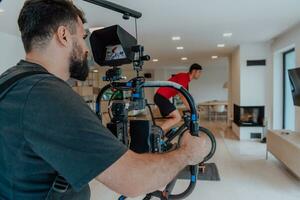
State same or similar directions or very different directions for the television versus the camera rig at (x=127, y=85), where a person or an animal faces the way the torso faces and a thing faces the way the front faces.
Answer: very different directions

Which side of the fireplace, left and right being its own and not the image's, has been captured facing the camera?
front

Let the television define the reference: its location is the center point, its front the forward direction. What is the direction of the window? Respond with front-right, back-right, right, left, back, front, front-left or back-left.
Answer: back-right

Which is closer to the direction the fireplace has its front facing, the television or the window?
the television

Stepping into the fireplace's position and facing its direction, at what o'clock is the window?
The window is roughly at 10 o'clock from the fireplace.

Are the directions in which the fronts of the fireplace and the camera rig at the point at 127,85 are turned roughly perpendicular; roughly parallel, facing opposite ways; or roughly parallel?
roughly parallel, facing opposite ways

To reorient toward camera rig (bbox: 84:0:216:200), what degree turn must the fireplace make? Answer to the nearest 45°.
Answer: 0° — it already faces it

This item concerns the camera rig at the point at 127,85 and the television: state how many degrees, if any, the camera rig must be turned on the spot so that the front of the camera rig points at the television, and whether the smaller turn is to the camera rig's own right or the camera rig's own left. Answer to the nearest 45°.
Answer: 0° — it already faces it

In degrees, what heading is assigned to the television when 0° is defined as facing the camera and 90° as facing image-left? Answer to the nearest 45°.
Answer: approximately 45°

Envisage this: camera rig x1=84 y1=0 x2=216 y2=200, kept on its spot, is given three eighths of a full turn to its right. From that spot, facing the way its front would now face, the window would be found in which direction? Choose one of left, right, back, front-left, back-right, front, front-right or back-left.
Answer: back-left

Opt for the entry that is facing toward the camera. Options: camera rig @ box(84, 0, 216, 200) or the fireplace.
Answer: the fireplace

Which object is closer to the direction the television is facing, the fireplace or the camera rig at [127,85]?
the camera rig

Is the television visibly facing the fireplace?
no

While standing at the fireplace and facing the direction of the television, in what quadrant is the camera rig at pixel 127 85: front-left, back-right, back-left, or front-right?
front-right

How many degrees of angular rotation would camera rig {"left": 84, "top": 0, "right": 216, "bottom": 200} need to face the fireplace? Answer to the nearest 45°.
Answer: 0° — it already faces it
